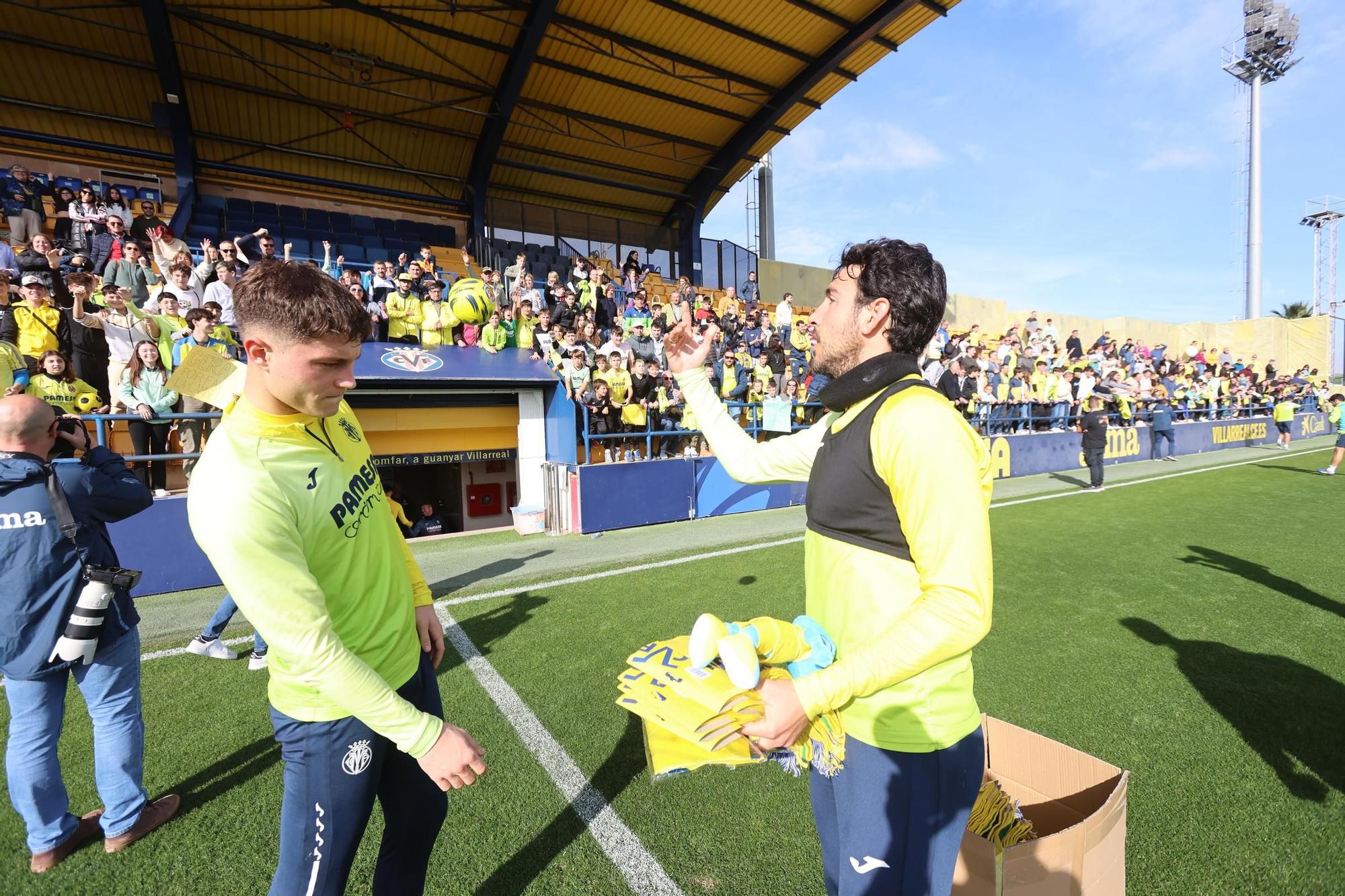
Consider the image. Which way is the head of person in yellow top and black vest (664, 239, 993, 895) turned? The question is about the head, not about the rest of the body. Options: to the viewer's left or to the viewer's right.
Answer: to the viewer's left

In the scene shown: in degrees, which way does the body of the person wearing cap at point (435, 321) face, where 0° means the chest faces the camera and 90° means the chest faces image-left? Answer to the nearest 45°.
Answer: approximately 0°

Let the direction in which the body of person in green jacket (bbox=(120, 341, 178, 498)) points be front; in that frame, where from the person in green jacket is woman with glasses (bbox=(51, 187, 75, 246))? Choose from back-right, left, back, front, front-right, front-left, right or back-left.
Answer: back

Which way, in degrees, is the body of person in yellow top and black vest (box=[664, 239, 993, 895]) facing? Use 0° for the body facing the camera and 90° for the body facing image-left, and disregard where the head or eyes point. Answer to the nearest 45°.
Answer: approximately 90°

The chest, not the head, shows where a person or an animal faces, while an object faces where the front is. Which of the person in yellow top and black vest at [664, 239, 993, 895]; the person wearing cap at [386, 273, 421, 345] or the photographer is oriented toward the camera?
the person wearing cap

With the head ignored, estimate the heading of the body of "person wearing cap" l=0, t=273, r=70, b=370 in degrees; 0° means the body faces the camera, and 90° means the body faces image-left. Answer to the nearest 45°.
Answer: approximately 0°

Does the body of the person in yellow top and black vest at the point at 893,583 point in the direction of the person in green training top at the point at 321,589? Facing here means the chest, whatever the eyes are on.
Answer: yes

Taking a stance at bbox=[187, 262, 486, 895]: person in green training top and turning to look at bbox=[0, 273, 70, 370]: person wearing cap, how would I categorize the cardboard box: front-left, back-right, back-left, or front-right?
back-right

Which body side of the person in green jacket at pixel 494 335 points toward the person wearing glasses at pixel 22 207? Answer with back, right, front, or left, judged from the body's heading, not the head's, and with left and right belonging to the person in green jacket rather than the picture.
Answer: right

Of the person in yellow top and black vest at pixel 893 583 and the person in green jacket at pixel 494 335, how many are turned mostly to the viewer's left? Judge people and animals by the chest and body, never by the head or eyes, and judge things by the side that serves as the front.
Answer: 1

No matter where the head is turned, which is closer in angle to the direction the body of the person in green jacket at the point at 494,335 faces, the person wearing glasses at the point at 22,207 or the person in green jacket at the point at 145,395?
the person in green jacket
